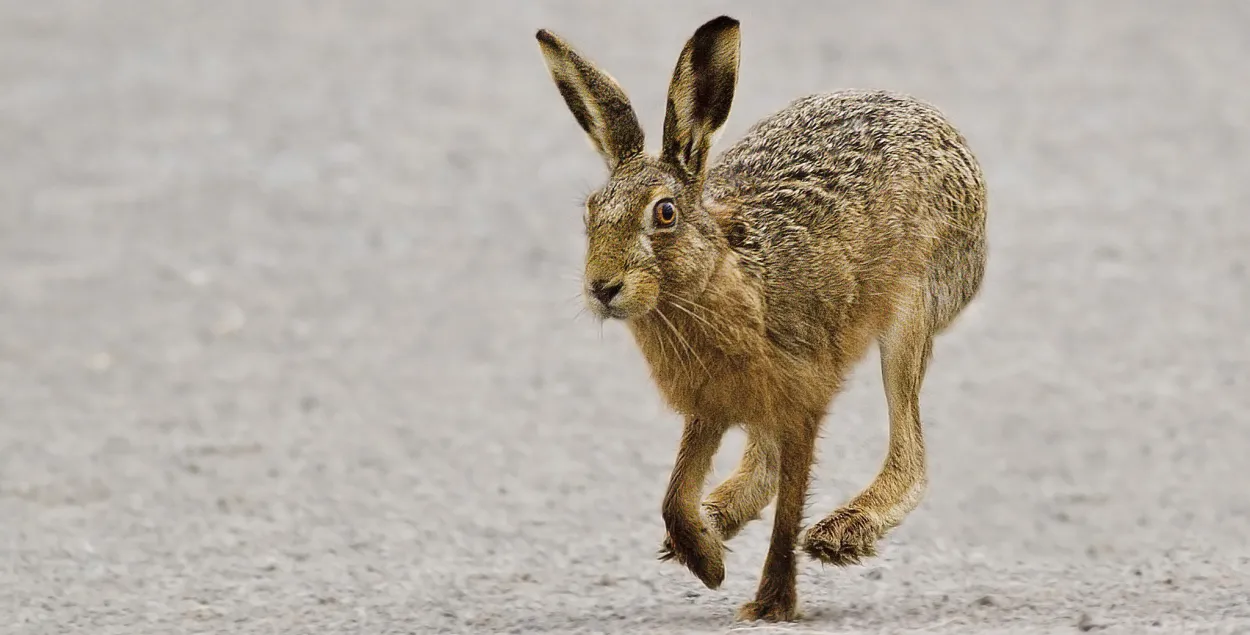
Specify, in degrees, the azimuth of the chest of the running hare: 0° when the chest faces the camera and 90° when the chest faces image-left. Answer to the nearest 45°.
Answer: approximately 45°
